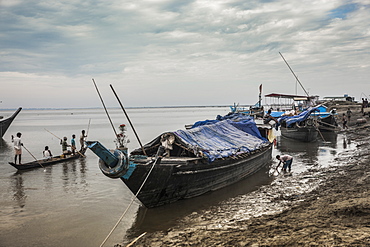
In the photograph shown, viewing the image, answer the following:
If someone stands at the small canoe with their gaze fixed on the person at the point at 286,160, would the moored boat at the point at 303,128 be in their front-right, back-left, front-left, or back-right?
front-left

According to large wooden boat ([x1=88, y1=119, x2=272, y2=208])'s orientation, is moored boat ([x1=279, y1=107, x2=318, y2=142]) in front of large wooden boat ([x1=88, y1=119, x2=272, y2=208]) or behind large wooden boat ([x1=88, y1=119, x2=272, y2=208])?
behind

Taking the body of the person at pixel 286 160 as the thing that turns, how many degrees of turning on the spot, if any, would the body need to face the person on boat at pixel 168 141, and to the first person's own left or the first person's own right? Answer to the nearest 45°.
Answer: approximately 45° to the first person's own left

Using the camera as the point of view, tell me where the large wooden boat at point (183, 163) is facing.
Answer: facing the viewer and to the left of the viewer

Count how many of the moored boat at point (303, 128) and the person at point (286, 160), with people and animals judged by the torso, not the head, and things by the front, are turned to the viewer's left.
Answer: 1
